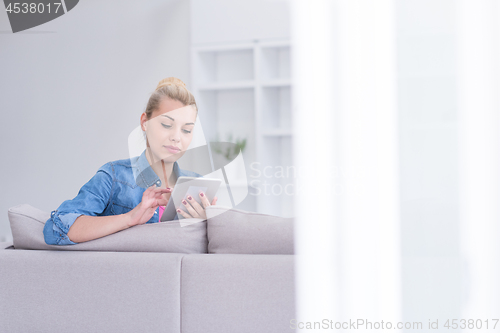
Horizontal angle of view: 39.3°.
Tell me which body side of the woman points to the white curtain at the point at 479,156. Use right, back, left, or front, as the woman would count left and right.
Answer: front

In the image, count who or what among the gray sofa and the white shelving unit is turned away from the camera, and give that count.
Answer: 1

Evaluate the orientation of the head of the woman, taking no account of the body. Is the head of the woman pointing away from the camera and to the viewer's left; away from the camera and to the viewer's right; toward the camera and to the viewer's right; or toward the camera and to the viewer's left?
toward the camera and to the viewer's right

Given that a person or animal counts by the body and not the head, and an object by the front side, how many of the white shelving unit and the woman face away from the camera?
0

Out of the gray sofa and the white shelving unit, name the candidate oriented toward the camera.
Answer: the white shelving unit

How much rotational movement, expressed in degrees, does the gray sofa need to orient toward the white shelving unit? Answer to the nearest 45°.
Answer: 0° — it already faces it

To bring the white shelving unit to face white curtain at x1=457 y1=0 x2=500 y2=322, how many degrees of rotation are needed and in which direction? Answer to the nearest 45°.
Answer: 0° — it already faces it

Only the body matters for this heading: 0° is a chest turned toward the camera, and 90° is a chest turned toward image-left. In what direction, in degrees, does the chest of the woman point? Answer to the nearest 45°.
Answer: approximately 315°

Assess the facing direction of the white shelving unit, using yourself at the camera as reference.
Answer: facing the viewer

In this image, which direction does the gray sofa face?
away from the camera

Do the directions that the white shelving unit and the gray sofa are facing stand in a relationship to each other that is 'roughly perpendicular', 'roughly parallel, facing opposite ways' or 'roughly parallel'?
roughly parallel, facing opposite ways
